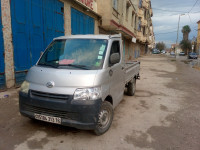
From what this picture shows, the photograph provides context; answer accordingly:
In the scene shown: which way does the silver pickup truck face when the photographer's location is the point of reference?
facing the viewer and to the left of the viewer
